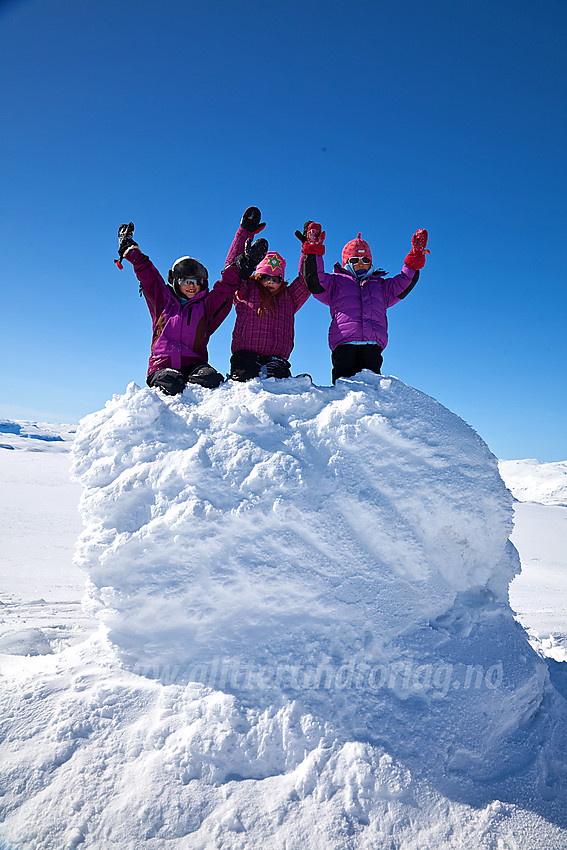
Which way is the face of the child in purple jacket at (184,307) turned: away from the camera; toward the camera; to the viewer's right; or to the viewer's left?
toward the camera

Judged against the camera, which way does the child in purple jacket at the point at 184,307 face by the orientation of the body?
toward the camera

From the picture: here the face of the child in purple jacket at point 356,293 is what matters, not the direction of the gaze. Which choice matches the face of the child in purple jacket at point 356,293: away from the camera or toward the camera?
toward the camera

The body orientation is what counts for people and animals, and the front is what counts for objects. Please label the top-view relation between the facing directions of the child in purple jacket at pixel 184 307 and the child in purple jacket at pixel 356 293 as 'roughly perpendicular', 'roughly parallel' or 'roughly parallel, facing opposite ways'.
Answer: roughly parallel

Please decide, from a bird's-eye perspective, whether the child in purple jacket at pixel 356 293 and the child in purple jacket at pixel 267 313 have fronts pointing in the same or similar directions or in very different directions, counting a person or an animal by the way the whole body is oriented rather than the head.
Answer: same or similar directions

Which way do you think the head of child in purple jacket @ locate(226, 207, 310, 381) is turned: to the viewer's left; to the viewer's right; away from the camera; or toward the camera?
toward the camera

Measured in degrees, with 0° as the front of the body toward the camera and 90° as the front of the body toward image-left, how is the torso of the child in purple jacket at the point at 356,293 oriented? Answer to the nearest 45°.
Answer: approximately 0°

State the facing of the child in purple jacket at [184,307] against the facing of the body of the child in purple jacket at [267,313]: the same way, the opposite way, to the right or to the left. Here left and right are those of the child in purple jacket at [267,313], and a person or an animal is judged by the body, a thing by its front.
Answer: the same way

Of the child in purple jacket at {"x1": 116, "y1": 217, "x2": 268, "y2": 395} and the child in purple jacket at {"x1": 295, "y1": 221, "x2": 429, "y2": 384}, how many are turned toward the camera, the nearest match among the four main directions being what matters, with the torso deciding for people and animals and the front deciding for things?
2

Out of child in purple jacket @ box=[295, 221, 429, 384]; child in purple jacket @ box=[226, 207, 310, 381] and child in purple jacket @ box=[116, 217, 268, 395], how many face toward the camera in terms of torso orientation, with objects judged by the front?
3

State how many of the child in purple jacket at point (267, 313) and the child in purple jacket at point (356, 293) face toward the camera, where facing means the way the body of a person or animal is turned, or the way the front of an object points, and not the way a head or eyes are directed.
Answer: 2

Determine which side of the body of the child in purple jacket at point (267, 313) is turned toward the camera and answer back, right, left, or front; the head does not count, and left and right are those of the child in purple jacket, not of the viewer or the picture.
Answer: front

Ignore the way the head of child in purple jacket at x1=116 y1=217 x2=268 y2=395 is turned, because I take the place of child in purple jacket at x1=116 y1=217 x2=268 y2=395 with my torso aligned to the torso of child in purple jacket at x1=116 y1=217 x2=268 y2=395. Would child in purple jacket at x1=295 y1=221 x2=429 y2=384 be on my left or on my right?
on my left

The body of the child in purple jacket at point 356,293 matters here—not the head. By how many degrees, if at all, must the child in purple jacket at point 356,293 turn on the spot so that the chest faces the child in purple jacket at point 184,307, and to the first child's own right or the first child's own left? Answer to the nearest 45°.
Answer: approximately 90° to the first child's own right
